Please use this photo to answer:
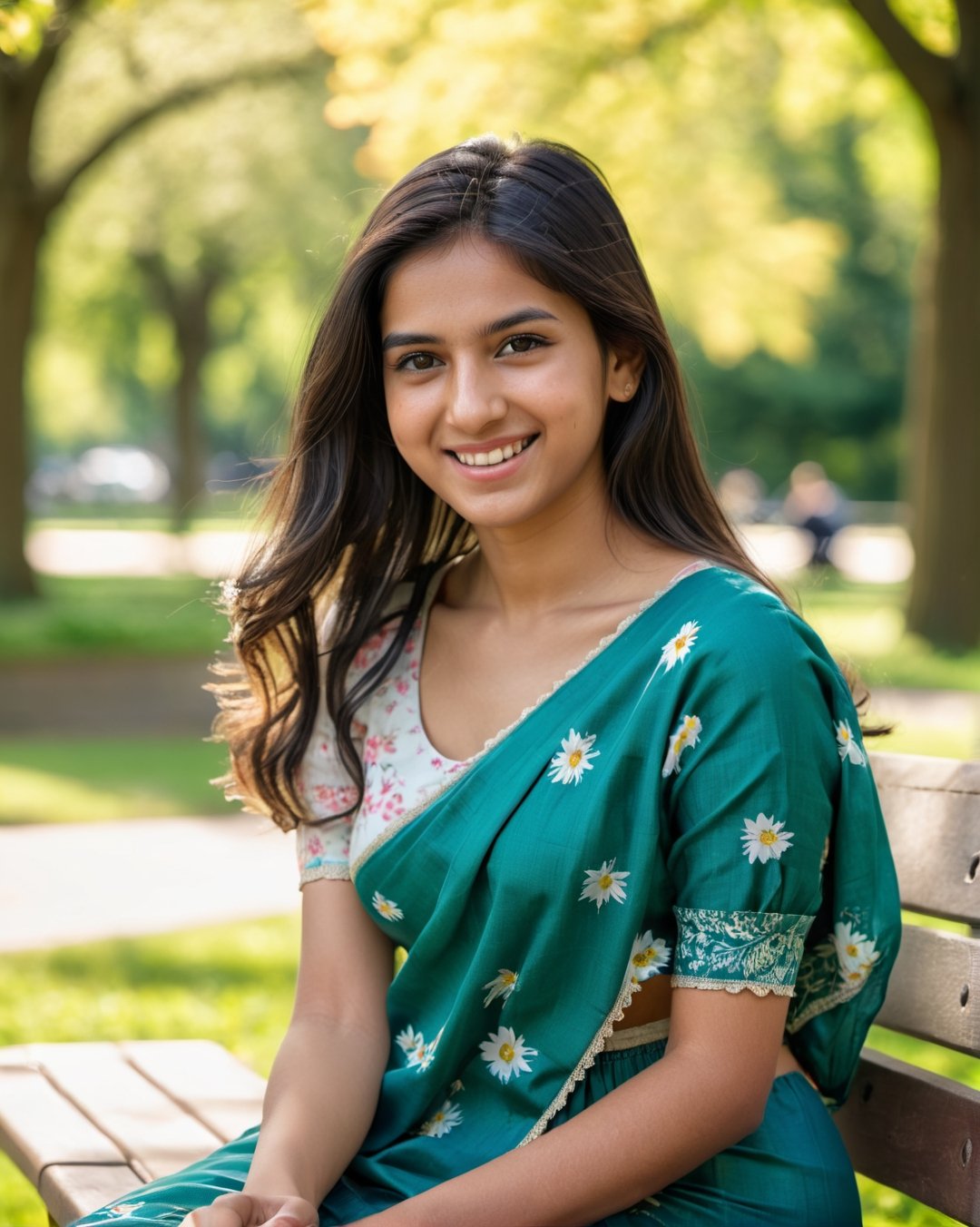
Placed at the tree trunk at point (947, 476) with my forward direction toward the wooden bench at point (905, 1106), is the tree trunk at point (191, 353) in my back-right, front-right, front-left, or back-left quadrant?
back-right

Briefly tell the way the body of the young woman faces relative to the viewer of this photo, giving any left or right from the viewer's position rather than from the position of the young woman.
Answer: facing the viewer and to the left of the viewer

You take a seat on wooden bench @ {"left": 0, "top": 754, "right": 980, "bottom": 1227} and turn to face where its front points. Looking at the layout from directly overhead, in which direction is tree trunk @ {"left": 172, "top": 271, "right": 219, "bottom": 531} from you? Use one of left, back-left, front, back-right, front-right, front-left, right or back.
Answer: back-right

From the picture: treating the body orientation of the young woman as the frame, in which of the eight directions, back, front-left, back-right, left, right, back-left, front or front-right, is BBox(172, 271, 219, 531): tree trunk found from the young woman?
back-right

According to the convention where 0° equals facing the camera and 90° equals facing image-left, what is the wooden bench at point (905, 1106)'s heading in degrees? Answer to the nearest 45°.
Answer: approximately 45°

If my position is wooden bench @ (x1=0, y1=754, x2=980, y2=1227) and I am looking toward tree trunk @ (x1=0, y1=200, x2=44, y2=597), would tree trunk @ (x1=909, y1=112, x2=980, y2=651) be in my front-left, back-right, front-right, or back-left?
front-right

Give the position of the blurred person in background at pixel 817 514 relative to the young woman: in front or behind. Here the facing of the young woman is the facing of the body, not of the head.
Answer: behind
